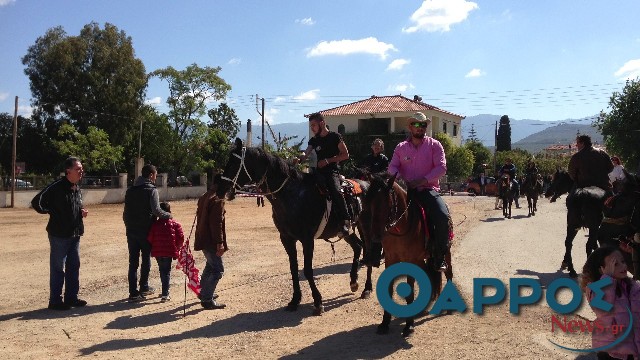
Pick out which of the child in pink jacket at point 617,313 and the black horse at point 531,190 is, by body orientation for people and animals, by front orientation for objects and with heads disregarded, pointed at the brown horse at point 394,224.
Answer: the black horse

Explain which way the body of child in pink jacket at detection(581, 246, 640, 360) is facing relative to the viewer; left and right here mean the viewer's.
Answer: facing the viewer and to the right of the viewer

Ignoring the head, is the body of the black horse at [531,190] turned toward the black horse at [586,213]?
yes

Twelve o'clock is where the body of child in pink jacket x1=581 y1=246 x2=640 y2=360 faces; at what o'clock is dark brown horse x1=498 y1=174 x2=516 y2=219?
The dark brown horse is roughly at 7 o'clock from the child in pink jacket.

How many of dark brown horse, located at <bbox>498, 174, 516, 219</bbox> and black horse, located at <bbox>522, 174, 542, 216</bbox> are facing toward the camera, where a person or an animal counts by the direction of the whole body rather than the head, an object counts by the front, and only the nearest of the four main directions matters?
2

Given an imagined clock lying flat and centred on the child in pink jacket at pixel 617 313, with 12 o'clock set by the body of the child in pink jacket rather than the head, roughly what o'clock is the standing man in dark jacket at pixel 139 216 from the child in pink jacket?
The standing man in dark jacket is roughly at 5 o'clock from the child in pink jacket.

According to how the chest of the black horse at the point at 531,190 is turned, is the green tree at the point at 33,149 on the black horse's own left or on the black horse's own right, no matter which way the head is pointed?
on the black horse's own right

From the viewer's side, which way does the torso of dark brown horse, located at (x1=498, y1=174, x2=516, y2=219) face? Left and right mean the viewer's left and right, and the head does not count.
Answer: facing the viewer

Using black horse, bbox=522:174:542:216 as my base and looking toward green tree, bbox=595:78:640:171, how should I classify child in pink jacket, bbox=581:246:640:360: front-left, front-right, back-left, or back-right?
back-right

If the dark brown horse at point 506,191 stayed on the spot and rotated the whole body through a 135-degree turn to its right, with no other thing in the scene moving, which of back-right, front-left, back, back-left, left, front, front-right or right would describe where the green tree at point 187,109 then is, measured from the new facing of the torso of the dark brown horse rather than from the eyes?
front

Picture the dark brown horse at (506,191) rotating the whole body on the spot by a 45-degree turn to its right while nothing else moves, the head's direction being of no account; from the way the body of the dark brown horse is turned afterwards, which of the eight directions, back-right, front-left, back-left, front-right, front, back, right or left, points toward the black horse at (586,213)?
front-left

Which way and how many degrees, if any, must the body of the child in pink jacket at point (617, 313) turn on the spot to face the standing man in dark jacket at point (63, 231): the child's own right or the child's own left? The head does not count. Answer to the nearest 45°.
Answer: approximately 135° to the child's own right

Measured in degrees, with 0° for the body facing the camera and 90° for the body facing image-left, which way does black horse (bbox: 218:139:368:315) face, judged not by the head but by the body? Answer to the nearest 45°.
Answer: approximately 45°

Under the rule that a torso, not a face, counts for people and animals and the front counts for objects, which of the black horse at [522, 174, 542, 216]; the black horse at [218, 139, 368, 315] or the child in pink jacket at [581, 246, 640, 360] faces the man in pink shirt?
the black horse at [522, 174, 542, 216]
